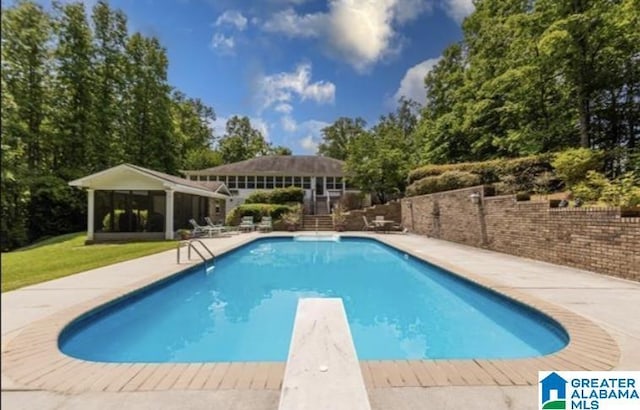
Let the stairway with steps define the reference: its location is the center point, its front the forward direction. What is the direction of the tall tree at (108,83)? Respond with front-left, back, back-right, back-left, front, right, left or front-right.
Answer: right

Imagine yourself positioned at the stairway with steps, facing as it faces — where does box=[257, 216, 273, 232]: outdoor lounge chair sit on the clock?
The outdoor lounge chair is roughly at 2 o'clock from the stairway with steps.

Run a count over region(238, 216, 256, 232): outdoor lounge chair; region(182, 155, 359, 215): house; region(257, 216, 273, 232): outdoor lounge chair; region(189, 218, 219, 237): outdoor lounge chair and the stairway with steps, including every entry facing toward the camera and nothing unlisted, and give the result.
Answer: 4

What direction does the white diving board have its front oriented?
away from the camera

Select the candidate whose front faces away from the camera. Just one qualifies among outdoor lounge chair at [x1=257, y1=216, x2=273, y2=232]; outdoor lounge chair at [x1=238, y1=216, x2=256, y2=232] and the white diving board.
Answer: the white diving board

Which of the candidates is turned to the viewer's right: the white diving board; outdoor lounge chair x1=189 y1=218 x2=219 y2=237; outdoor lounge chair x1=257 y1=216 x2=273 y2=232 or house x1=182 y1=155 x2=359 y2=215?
outdoor lounge chair x1=189 y1=218 x2=219 y2=237

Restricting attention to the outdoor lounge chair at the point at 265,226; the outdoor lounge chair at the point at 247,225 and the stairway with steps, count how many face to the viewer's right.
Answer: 0

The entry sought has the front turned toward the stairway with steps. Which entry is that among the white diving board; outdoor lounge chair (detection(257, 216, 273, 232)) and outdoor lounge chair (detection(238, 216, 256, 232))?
the white diving board

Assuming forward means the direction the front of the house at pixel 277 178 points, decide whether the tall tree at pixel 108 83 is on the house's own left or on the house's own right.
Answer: on the house's own right

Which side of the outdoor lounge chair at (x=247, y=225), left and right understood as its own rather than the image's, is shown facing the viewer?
front

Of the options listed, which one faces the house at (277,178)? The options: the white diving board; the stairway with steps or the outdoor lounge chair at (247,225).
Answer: the white diving board
